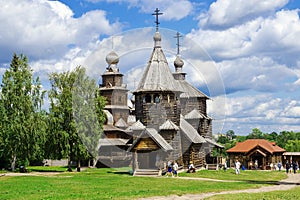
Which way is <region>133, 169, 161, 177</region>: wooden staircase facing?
toward the camera
